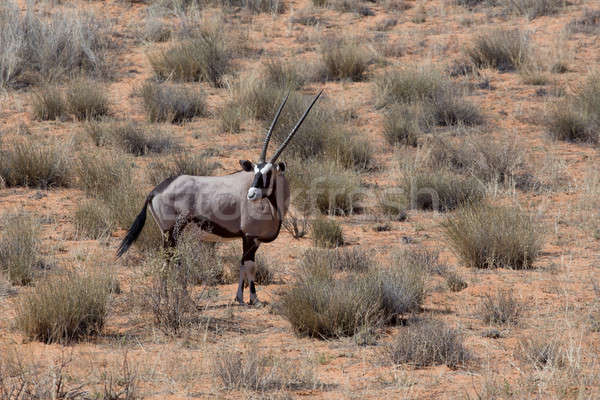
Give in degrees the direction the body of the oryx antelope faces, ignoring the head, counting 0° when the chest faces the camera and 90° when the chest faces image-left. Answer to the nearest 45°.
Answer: approximately 315°

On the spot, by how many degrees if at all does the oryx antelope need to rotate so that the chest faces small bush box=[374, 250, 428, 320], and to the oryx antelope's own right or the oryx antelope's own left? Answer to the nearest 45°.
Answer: approximately 45° to the oryx antelope's own left

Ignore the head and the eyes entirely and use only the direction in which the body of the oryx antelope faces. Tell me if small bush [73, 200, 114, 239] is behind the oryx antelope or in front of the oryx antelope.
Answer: behind

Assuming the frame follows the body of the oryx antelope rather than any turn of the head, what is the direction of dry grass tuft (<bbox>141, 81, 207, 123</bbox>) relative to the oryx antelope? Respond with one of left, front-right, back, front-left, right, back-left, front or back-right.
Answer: back-left

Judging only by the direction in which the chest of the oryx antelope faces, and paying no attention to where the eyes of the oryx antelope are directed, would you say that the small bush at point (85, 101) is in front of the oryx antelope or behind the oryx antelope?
behind

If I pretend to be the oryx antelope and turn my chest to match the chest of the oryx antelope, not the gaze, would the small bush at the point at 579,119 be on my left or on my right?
on my left

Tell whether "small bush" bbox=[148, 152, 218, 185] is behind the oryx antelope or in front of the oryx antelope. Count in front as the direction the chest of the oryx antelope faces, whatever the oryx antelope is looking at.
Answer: behind

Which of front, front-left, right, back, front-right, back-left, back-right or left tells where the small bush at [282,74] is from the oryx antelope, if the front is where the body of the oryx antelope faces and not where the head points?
back-left

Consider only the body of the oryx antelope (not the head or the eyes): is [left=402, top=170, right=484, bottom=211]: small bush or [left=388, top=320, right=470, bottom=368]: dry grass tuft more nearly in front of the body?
the dry grass tuft

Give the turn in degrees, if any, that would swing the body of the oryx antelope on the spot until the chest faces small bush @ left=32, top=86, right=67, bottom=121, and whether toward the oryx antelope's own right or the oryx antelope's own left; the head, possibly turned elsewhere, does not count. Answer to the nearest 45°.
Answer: approximately 135° to the oryx antelope's own left

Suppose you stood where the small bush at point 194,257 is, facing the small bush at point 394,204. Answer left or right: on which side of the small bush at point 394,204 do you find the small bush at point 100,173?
left
